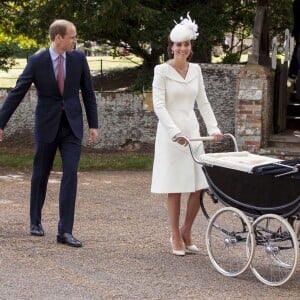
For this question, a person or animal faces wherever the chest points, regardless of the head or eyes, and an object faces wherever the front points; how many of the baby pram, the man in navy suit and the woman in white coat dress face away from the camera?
0

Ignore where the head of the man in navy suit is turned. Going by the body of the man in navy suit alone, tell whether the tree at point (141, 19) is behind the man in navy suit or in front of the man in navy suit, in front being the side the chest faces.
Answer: behind

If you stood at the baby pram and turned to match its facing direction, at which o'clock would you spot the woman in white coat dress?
The woman in white coat dress is roughly at 6 o'clock from the baby pram.

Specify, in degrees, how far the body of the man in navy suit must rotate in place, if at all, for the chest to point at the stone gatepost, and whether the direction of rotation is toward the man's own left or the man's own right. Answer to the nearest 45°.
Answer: approximately 135° to the man's own left

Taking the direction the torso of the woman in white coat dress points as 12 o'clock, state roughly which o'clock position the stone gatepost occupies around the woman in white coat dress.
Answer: The stone gatepost is roughly at 8 o'clock from the woman in white coat dress.

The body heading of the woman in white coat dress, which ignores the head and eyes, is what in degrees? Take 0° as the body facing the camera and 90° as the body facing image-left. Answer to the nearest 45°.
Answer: approximately 315°

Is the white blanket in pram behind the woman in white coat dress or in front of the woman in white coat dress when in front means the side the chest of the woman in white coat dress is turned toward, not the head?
in front

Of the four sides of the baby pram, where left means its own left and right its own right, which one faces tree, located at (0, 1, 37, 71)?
back

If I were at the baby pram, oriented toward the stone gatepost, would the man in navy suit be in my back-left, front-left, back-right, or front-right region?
front-left

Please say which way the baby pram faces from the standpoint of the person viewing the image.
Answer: facing the viewer and to the right of the viewer

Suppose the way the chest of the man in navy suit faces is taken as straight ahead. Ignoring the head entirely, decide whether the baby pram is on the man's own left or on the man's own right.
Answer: on the man's own left

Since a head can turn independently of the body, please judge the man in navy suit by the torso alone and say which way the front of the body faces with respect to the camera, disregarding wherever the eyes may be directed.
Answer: toward the camera

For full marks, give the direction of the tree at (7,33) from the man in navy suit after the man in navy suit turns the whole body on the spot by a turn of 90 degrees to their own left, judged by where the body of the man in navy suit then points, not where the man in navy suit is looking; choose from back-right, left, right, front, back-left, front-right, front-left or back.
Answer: left

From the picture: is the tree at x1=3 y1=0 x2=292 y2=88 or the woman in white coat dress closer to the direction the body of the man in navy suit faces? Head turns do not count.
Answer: the woman in white coat dress

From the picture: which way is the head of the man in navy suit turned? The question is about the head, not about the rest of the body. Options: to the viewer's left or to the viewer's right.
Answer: to the viewer's right
